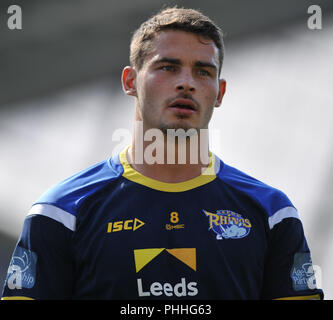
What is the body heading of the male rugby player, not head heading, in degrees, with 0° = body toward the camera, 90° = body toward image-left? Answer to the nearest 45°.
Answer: approximately 0°
